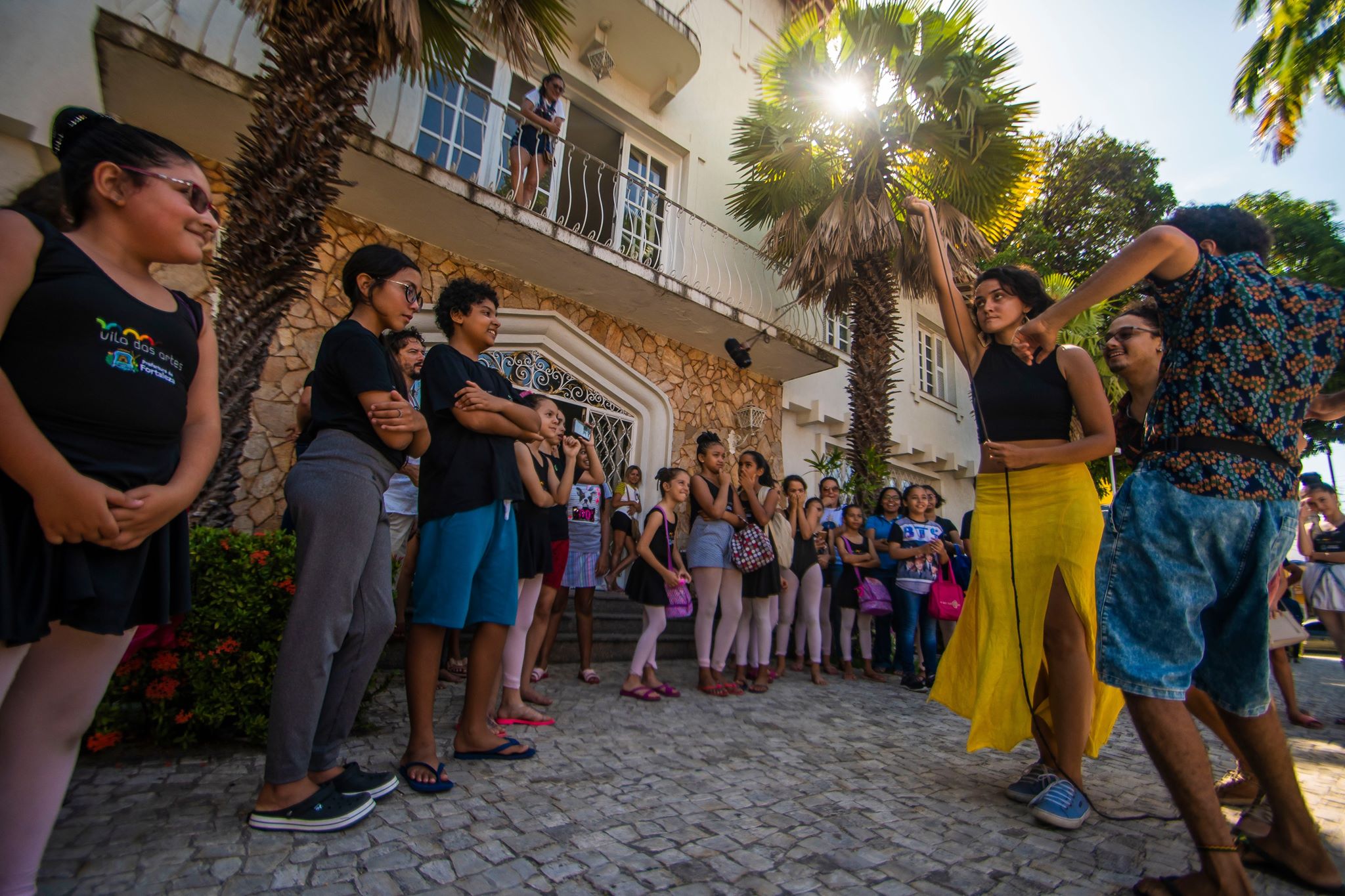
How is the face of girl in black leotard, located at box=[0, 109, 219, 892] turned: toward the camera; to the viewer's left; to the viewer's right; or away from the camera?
to the viewer's right

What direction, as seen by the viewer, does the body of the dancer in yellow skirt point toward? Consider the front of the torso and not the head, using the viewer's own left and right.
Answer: facing the viewer and to the left of the viewer

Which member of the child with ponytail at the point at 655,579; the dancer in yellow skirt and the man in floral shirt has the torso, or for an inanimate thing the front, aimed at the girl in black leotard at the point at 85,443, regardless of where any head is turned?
the dancer in yellow skirt

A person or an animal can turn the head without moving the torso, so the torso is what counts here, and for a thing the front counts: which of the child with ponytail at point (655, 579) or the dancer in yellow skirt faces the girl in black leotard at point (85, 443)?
the dancer in yellow skirt

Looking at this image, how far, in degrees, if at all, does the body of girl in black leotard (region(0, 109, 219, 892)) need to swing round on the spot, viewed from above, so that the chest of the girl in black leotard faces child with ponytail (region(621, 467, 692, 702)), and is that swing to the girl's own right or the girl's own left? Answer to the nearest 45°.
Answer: approximately 90° to the girl's own left

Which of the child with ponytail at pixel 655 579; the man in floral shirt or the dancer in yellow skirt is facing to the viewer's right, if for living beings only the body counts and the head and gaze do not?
the child with ponytail

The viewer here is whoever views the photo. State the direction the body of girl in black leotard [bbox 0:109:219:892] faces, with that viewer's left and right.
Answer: facing the viewer and to the right of the viewer

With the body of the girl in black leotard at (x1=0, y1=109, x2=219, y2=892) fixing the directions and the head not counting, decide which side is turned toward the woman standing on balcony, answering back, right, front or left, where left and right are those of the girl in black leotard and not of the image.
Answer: left

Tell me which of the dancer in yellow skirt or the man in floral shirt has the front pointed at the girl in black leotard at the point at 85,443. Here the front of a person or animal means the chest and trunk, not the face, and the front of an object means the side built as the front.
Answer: the dancer in yellow skirt

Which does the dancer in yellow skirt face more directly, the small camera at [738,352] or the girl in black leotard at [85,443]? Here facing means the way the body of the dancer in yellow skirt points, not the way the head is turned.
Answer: the girl in black leotard

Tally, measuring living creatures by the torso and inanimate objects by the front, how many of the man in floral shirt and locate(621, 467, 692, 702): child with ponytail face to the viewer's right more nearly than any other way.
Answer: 1
